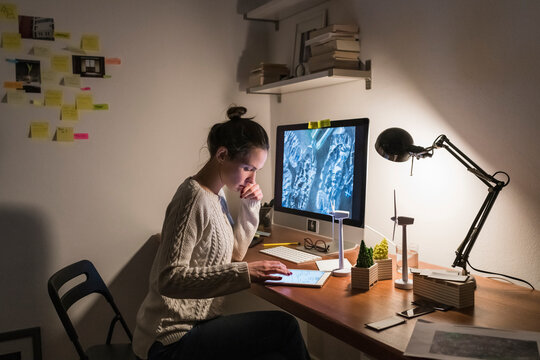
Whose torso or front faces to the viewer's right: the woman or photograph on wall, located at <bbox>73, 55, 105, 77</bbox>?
the woman

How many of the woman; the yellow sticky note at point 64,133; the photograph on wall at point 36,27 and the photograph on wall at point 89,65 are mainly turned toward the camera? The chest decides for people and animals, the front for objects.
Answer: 3

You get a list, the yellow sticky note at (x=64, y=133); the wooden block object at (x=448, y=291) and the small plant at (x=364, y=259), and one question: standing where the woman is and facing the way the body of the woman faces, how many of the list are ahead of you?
2

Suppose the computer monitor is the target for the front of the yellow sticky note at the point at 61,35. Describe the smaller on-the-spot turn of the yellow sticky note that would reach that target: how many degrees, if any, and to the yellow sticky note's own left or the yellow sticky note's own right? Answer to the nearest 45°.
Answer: approximately 45° to the yellow sticky note's own left

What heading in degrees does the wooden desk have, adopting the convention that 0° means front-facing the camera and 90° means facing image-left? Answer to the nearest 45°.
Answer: approximately 45°

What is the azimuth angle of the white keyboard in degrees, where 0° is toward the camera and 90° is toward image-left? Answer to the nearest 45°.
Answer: approximately 45°

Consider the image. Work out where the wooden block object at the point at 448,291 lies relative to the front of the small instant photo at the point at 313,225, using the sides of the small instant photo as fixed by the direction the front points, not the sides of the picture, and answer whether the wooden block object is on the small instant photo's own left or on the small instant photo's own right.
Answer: on the small instant photo's own left

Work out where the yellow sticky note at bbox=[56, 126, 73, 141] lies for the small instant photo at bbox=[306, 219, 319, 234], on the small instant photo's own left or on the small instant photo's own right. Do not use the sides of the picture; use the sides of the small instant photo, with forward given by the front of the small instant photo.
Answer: on the small instant photo's own right

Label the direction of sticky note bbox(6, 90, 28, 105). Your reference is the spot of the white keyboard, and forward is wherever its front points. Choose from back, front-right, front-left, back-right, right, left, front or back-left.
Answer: front-right

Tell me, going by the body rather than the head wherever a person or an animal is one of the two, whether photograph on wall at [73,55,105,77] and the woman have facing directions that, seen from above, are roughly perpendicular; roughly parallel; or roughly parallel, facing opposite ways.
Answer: roughly perpendicular
